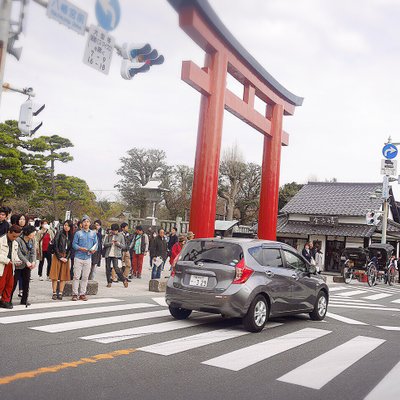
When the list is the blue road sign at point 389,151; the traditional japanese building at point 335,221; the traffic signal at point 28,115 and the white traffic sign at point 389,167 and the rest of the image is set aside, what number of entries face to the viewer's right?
1

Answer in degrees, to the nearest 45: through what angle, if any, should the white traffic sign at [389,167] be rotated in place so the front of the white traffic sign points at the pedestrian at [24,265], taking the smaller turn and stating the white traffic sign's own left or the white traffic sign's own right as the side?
0° — it already faces them

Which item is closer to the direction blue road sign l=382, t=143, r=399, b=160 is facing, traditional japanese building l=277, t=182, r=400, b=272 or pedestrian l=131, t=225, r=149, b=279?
the pedestrian

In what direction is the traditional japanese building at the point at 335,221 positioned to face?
toward the camera

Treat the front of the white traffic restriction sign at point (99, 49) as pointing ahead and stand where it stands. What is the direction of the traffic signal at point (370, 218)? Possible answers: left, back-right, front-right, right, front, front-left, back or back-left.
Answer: left

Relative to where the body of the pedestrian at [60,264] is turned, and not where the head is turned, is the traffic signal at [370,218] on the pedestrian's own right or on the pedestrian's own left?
on the pedestrian's own left

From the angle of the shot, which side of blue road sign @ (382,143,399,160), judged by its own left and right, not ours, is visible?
front

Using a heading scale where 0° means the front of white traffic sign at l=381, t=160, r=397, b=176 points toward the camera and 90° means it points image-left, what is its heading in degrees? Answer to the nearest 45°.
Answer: approximately 0°

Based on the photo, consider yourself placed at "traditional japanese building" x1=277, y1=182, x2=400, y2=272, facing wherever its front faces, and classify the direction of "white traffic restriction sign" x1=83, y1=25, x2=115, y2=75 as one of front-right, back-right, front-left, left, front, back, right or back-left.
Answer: front

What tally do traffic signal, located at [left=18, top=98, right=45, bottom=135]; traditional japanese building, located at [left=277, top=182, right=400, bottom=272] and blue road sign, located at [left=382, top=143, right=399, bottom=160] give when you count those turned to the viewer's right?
1

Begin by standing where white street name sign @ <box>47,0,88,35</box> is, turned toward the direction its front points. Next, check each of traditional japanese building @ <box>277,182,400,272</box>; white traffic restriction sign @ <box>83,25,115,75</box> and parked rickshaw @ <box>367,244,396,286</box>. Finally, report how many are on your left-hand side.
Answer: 3
